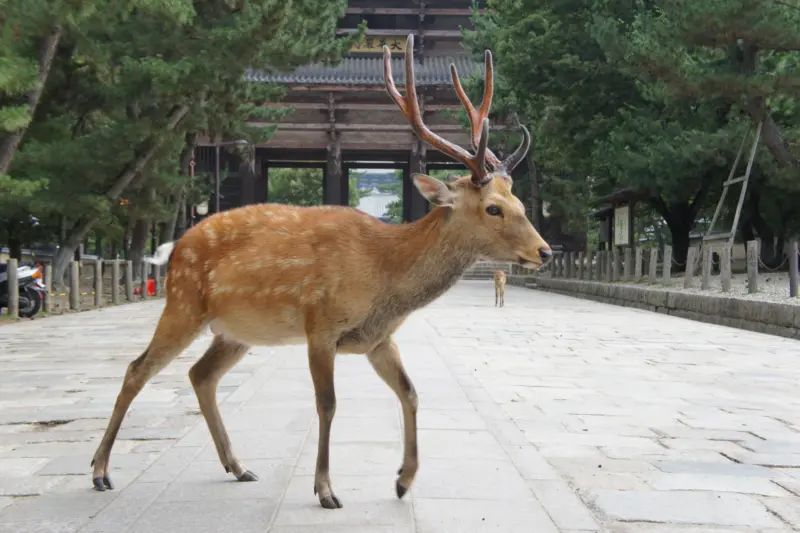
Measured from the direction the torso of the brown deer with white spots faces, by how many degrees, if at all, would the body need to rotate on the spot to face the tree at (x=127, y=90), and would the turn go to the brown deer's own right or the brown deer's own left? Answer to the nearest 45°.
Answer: approximately 90° to the brown deer's own left

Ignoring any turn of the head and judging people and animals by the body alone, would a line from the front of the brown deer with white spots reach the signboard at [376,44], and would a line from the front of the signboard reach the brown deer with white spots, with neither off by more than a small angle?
no

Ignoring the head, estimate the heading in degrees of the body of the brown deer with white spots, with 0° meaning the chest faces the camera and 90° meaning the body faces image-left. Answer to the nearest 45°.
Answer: approximately 270°

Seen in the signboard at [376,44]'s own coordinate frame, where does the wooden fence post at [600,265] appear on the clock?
The wooden fence post is roughly at 11 o'clock from the signboard.

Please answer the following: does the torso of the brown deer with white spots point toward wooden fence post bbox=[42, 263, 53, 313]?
no

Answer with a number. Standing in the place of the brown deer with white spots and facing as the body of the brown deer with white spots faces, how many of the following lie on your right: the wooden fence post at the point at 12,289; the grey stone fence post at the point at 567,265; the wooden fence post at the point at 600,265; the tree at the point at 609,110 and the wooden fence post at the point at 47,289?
0

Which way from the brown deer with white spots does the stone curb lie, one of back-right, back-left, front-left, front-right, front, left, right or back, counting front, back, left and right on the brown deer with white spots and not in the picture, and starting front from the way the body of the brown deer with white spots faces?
front-left

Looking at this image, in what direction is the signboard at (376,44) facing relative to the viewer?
toward the camera

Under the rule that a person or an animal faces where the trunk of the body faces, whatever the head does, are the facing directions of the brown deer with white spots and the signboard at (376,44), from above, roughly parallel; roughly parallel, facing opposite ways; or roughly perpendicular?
roughly perpendicular

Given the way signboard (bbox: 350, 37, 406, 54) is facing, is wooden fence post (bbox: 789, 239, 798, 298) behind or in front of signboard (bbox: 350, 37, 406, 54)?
in front

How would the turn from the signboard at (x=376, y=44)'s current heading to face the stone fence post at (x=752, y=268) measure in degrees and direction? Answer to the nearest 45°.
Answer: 0° — it already faces it

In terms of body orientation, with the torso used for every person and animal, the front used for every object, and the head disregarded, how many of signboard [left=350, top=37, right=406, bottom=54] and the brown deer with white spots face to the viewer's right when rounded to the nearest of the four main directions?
1

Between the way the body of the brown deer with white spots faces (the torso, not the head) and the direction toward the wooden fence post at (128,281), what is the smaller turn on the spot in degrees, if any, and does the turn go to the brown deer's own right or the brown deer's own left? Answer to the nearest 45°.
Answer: approximately 90° to the brown deer's own left

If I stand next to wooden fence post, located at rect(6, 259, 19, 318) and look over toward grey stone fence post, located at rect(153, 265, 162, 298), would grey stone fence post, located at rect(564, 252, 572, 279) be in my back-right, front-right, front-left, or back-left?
front-right

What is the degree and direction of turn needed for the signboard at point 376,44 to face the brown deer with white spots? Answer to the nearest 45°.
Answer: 0° — it already faces it

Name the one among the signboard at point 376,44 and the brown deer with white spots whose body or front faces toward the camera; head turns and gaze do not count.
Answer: the signboard

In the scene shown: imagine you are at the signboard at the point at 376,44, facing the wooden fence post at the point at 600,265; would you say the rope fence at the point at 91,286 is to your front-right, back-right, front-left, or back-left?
front-right

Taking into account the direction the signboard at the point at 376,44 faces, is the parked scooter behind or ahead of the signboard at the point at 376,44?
ahead
